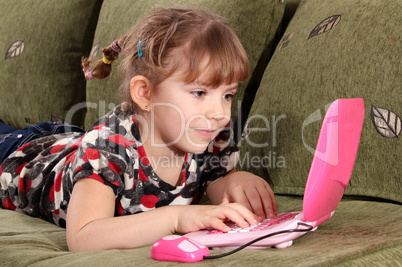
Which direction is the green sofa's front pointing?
toward the camera
